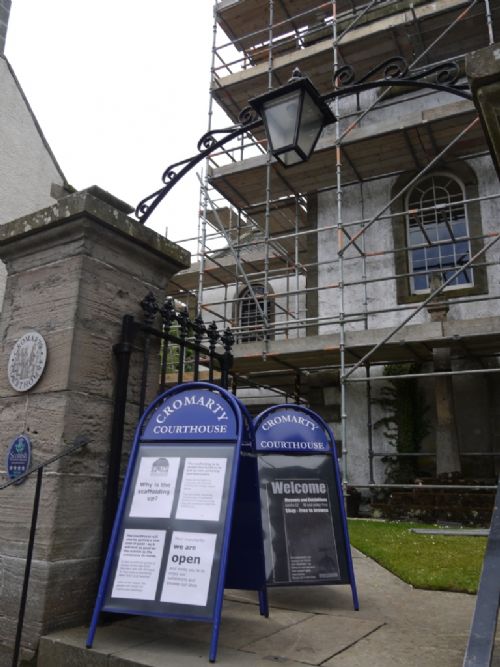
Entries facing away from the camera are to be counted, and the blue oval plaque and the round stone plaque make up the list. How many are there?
0

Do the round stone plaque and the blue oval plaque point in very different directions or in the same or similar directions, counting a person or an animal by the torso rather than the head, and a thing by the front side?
same or similar directions

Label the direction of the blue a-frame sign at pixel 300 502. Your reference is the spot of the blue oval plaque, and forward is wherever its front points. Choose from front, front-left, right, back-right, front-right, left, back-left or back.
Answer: back-left

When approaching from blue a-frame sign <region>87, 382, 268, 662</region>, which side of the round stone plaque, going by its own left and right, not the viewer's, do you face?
left

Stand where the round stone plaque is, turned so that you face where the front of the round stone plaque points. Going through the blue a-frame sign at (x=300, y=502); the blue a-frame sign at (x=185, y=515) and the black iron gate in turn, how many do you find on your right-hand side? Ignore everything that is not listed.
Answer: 0

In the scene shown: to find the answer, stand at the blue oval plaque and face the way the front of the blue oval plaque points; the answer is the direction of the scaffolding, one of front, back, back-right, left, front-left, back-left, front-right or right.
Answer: back

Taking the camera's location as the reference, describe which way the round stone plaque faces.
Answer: facing the viewer and to the left of the viewer

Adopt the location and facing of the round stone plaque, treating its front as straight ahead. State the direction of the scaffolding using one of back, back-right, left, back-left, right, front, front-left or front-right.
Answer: back

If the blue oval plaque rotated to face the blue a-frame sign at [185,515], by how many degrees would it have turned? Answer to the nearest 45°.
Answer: approximately 90° to its left

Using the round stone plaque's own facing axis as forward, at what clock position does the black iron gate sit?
The black iron gate is roughly at 8 o'clock from the round stone plaque.
